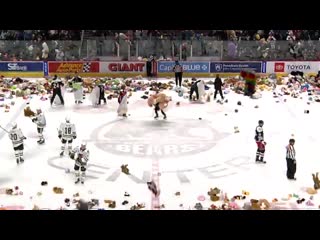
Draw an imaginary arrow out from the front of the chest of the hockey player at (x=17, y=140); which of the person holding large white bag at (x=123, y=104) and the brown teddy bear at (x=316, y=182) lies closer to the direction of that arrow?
the person holding large white bag

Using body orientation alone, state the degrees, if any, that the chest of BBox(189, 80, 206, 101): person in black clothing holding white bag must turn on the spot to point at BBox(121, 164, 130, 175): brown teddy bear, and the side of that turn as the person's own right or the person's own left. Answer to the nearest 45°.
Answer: approximately 90° to the person's own right

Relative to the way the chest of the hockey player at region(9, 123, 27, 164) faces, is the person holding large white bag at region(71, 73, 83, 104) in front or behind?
in front

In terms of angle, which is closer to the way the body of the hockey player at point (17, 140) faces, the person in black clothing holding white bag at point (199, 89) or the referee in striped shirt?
the person in black clothing holding white bag

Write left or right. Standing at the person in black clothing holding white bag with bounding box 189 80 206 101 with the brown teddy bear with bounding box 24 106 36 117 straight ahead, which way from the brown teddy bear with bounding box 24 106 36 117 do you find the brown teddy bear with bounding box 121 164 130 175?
left

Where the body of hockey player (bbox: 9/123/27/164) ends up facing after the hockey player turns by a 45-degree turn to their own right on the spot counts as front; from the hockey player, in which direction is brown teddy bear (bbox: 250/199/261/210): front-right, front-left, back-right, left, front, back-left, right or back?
front-right
